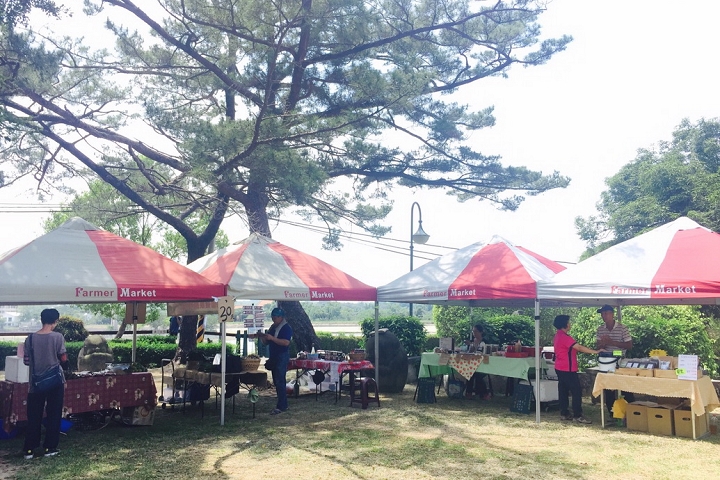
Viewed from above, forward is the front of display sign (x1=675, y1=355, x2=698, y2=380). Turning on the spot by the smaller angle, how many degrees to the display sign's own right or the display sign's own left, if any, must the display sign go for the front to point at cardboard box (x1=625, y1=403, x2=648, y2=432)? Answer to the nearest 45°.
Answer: approximately 135° to the display sign's own right

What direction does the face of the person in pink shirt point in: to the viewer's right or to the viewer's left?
to the viewer's right

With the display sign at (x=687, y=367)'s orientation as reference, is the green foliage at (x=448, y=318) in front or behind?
behind

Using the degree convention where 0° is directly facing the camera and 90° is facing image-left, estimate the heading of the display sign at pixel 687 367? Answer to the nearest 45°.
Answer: approximately 0°

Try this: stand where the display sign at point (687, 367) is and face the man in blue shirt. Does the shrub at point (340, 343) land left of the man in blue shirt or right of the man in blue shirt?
right

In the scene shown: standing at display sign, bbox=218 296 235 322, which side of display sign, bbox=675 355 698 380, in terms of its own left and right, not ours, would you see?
right

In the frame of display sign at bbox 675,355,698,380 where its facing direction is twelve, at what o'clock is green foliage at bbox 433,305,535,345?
The green foliage is roughly at 5 o'clock from the display sign.

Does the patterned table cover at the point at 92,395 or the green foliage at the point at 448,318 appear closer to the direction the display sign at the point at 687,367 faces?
the patterned table cover

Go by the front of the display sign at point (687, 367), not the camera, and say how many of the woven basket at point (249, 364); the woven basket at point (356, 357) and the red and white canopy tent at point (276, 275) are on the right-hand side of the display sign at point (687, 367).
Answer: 3

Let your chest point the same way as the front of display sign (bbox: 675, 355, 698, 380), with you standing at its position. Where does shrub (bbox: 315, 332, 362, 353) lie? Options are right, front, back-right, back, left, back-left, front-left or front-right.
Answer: back-right

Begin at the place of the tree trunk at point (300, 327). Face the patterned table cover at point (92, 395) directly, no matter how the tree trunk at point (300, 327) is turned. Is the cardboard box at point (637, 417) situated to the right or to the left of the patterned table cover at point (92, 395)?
left
